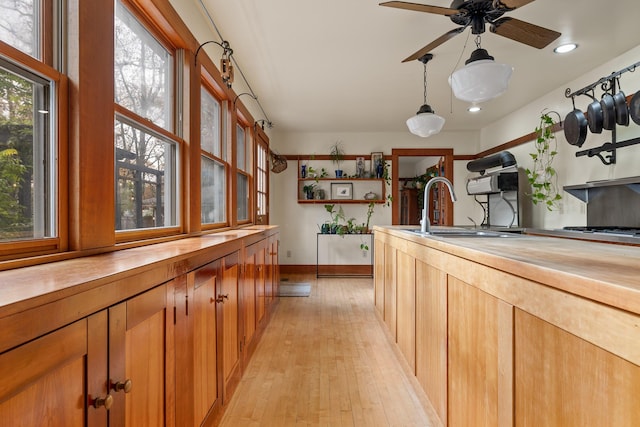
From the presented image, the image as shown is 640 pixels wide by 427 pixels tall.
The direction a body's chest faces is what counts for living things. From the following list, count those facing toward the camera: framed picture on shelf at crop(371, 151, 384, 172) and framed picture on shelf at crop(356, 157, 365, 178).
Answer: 2

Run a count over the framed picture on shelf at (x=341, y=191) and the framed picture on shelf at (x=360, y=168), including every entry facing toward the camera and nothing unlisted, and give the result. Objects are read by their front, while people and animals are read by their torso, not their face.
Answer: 2

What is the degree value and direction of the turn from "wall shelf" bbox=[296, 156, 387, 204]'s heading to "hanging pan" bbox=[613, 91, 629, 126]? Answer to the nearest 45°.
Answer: approximately 45° to its left

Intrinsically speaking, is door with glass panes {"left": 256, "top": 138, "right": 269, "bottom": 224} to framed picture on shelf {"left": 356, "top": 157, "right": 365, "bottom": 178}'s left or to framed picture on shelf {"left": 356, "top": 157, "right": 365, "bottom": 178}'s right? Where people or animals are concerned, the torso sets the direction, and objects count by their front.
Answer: on its right

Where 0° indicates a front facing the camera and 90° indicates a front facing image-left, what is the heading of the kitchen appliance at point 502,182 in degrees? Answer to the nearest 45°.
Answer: approximately 45°

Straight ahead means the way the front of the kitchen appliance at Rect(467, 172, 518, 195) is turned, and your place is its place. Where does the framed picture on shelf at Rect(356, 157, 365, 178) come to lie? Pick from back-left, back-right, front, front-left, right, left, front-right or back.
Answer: front-right

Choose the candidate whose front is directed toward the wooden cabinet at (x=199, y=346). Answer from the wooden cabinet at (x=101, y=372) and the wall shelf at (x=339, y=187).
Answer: the wall shelf

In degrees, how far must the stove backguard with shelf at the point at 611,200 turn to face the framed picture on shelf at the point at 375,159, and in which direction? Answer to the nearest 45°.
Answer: approximately 45° to its right

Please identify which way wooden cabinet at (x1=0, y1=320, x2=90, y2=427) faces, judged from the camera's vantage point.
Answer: facing the viewer and to the right of the viewer

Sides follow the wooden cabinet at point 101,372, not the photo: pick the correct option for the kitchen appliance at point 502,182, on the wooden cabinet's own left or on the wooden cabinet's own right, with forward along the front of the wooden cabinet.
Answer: on the wooden cabinet's own left

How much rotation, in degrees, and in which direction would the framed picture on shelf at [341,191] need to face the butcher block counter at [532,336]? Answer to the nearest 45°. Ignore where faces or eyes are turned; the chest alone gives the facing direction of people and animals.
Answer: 0° — it already faces it

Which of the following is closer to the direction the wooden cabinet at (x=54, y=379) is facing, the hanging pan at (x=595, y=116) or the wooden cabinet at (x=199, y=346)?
the hanging pan

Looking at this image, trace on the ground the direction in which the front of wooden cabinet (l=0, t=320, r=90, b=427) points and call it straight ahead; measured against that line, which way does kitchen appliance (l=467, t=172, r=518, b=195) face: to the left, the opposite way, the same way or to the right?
the opposite way

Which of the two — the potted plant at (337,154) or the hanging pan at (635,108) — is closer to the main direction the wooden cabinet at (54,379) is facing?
the hanging pan

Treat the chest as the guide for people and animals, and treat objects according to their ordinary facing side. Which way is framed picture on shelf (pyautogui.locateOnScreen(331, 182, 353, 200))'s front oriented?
toward the camera

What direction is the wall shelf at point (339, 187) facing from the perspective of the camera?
toward the camera

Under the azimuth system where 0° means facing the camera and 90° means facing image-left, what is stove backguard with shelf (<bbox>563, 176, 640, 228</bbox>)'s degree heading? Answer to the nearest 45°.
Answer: approximately 45°
